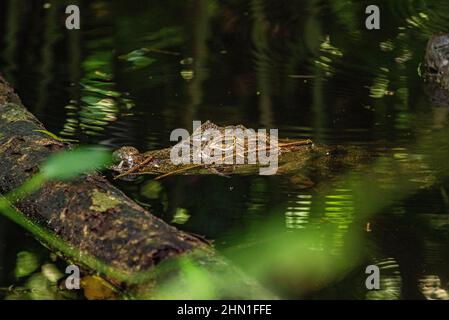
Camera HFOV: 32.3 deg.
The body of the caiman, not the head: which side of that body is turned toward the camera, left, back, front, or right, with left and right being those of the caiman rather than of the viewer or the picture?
left
